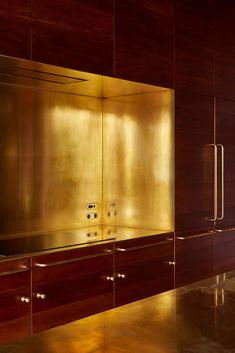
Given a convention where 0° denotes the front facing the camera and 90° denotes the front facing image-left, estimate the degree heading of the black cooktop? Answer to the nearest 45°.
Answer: approximately 315°
